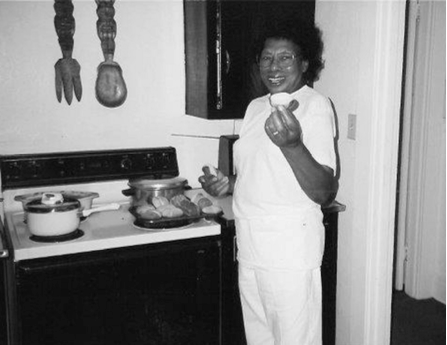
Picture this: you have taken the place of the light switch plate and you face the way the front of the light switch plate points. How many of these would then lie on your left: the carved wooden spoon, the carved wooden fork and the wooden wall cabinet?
0

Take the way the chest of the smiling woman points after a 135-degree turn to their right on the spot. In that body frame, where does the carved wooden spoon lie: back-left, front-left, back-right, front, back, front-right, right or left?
front-left

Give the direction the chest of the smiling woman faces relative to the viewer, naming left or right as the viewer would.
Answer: facing the viewer and to the left of the viewer

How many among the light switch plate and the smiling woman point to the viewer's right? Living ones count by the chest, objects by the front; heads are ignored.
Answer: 0

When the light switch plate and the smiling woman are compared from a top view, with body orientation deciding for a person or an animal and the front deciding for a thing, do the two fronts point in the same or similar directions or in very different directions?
same or similar directions

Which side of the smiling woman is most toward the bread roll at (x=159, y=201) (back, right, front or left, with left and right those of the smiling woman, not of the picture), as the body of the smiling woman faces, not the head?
right

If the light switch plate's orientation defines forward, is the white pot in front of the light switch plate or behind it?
in front

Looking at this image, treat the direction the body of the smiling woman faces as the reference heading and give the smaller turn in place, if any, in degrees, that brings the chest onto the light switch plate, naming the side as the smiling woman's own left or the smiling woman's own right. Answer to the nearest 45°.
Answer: approximately 180°
